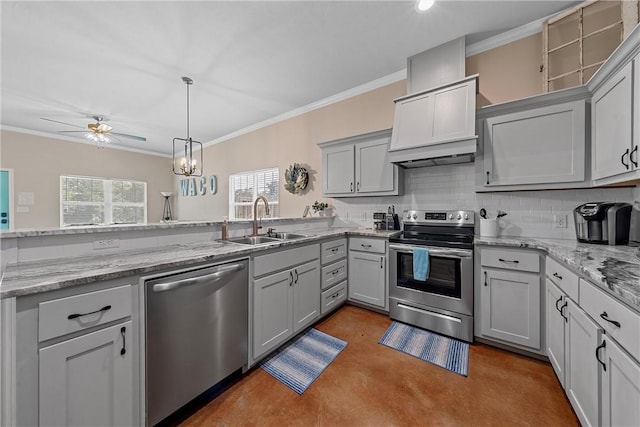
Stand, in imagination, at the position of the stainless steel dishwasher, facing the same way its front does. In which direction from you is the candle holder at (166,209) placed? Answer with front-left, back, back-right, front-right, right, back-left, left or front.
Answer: back-left

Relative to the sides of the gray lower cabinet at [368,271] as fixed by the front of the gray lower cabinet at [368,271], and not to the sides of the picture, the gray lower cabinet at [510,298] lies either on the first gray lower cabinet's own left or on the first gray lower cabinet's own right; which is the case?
on the first gray lower cabinet's own left

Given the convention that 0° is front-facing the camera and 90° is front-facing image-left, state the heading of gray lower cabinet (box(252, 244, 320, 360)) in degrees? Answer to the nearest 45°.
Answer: approximately 315°

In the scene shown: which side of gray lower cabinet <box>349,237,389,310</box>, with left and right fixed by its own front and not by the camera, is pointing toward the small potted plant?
right

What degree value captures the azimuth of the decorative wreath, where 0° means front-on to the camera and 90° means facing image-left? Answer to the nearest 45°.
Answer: approximately 45°

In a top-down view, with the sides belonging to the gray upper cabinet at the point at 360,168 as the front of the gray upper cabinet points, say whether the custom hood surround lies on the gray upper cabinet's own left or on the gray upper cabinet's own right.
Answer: on the gray upper cabinet's own left

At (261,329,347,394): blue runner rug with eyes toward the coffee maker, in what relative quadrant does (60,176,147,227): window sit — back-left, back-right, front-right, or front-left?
back-left

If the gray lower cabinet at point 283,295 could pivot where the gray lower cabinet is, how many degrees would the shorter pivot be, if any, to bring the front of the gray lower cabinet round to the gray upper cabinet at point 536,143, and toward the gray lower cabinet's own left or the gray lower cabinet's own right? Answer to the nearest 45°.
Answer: approximately 45° to the gray lower cabinet's own left

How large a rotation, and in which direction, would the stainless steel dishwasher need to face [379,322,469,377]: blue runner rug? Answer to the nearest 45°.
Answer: approximately 45° to its left

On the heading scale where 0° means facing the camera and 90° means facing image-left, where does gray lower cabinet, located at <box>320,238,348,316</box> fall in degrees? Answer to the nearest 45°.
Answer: approximately 315°

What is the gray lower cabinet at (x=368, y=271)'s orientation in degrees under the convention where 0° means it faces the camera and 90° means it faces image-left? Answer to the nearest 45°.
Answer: approximately 45°

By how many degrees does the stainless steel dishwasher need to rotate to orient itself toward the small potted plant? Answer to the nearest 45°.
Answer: approximately 90° to its left
